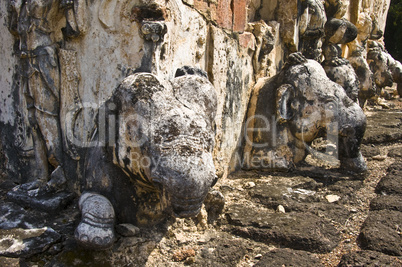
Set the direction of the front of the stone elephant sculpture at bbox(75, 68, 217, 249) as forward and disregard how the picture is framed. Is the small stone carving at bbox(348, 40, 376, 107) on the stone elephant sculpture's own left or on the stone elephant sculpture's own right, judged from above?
on the stone elephant sculpture's own left

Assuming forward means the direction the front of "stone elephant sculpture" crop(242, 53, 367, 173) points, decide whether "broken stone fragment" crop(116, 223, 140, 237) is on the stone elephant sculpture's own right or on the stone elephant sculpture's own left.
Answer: on the stone elephant sculpture's own right

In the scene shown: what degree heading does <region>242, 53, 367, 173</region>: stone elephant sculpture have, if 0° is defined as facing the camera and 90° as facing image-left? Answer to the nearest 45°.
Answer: approximately 270°

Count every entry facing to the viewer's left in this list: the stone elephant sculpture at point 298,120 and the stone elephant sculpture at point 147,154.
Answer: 0

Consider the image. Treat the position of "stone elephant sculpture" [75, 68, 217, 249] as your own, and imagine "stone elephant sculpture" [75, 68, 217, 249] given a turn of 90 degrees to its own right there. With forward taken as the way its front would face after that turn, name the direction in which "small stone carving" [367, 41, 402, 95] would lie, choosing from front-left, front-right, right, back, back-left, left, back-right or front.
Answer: back

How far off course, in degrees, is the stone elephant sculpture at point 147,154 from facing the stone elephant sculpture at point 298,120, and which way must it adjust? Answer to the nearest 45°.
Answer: approximately 90° to its left

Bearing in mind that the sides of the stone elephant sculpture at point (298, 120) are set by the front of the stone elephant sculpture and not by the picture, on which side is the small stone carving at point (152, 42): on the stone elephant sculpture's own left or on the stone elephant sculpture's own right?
on the stone elephant sculpture's own right

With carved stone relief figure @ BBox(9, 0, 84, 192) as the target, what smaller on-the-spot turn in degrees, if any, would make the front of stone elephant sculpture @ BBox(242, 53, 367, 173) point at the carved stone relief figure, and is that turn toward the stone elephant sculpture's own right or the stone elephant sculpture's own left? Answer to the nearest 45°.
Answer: approximately 135° to the stone elephant sculpture's own right

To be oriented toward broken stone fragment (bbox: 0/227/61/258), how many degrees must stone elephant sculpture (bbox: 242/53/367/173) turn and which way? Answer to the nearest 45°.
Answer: approximately 135° to its right
